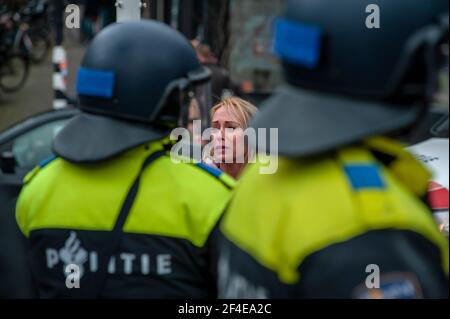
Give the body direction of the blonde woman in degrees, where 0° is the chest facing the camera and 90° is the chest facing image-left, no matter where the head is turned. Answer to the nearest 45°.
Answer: approximately 45°

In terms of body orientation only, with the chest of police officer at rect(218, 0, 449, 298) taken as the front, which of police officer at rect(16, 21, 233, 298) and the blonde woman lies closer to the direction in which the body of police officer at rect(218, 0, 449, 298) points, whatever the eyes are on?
the blonde woman

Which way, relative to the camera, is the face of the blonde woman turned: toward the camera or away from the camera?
toward the camera

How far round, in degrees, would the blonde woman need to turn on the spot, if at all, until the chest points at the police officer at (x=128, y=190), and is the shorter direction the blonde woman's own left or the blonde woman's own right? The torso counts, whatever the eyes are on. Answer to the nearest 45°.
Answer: approximately 45° to the blonde woman's own left

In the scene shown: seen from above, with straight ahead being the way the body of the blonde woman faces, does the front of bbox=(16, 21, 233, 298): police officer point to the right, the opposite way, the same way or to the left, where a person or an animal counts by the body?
the opposite way

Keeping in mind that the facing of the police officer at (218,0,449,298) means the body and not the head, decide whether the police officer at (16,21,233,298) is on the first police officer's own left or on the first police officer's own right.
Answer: on the first police officer's own left

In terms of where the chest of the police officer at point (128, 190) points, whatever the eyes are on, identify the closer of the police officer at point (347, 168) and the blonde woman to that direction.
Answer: the blonde woman

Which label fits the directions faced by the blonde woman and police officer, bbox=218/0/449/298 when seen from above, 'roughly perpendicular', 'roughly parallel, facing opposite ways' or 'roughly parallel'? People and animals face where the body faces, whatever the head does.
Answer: roughly parallel, facing opposite ways

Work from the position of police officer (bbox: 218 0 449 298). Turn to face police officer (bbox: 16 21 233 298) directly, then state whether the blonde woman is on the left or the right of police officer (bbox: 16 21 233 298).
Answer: right

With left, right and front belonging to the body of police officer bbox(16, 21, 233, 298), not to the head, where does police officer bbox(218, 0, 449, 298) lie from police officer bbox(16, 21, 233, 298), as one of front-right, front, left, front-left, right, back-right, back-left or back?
right

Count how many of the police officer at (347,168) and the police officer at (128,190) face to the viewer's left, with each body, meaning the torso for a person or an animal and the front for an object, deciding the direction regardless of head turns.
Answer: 0

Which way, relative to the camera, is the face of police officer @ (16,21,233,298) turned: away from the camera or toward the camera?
away from the camera

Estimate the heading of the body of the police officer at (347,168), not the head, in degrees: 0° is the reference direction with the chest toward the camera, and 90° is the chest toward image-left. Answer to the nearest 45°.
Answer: approximately 225°

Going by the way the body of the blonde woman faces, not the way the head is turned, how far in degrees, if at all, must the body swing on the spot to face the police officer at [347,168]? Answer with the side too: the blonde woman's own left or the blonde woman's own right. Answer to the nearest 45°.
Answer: approximately 45° to the blonde woman's own left

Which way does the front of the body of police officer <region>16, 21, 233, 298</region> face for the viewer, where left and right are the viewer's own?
facing away from the viewer and to the right of the viewer

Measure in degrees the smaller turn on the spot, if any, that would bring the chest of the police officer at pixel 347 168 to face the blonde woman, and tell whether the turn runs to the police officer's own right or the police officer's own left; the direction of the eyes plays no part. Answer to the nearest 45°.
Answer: approximately 45° to the police officer's own left
